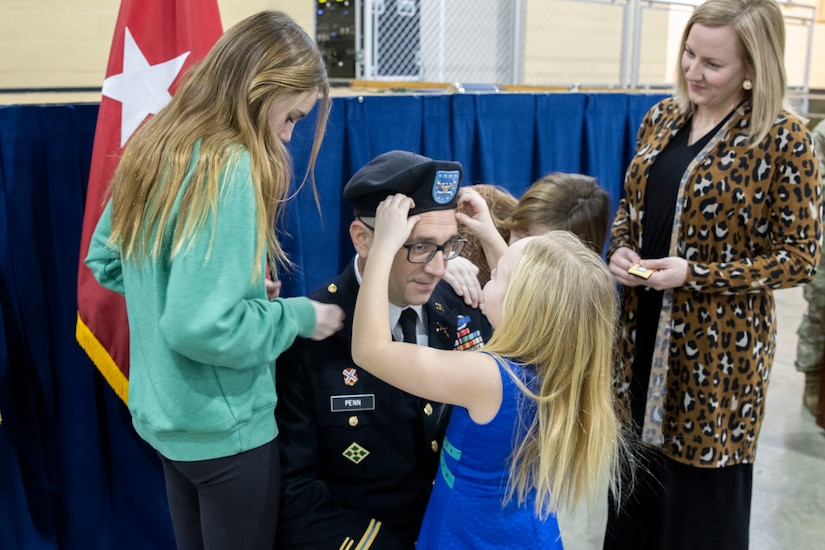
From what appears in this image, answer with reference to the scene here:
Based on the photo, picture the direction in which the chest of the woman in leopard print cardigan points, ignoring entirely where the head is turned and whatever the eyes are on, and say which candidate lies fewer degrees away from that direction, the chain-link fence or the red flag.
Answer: the red flag

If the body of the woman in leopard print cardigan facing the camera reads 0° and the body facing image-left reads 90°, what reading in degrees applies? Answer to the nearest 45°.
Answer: approximately 45°

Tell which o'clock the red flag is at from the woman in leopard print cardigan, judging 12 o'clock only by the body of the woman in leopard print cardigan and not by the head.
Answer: The red flag is roughly at 1 o'clock from the woman in leopard print cardigan.

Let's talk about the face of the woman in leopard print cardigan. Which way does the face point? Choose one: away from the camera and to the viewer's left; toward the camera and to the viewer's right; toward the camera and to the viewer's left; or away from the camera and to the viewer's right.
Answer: toward the camera and to the viewer's left

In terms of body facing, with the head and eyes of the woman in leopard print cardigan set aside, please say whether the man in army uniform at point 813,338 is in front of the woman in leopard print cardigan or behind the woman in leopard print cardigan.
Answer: behind

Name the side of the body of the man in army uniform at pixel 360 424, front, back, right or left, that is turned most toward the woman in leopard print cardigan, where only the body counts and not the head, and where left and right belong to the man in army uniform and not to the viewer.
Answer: left

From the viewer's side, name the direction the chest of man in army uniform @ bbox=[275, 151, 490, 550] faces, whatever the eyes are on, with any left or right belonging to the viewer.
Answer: facing the viewer and to the right of the viewer

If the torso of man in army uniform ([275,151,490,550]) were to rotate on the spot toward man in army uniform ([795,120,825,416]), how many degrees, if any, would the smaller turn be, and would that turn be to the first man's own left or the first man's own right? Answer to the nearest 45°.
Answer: approximately 90° to the first man's own left

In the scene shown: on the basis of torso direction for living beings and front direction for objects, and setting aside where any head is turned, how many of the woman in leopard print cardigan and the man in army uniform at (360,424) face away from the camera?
0

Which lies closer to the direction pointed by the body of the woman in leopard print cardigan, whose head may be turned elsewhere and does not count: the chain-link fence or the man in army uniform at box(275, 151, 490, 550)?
the man in army uniform
